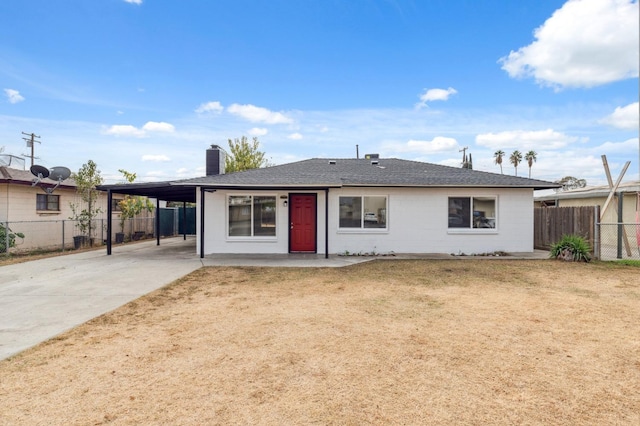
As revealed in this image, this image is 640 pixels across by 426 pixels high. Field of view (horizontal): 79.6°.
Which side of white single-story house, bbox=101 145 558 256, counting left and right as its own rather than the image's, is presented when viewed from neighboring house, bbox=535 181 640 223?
left

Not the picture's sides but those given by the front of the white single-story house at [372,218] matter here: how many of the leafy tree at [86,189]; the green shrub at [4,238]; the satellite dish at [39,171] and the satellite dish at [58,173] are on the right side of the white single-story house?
4

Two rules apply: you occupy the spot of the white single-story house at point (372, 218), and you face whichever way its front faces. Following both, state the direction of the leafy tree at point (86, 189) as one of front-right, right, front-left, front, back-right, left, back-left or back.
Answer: right

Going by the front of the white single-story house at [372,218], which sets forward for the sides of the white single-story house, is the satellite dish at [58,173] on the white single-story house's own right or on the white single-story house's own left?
on the white single-story house's own right

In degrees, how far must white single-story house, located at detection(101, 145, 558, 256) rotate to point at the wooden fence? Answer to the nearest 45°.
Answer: approximately 90° to its left

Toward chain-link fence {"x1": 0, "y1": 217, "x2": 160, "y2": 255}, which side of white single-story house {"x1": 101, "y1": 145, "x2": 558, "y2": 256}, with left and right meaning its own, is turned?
right

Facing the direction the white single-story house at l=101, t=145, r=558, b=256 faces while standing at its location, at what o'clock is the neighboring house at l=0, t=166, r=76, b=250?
The neighboring house is roughly at 3 o'clock from the white single-story house.

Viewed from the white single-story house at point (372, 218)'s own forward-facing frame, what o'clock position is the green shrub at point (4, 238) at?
The green shrub is roughly at 3 o'clock from the white single-story house.

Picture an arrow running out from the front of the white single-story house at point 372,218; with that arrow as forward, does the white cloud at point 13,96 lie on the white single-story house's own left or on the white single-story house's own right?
on the white single-story house's own right

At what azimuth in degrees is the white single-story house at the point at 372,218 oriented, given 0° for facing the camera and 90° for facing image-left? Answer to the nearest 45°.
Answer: approximately 0°

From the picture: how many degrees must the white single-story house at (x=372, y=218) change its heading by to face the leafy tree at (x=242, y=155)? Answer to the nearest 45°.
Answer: approximately 135° to its right

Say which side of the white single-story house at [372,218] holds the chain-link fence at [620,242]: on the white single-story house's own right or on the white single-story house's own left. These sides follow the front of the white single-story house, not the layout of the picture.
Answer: on the white single-story house's own left

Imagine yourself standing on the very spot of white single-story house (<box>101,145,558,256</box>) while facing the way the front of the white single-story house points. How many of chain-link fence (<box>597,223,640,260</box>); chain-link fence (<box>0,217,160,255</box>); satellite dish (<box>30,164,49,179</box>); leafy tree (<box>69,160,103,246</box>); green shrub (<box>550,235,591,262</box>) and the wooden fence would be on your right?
3
